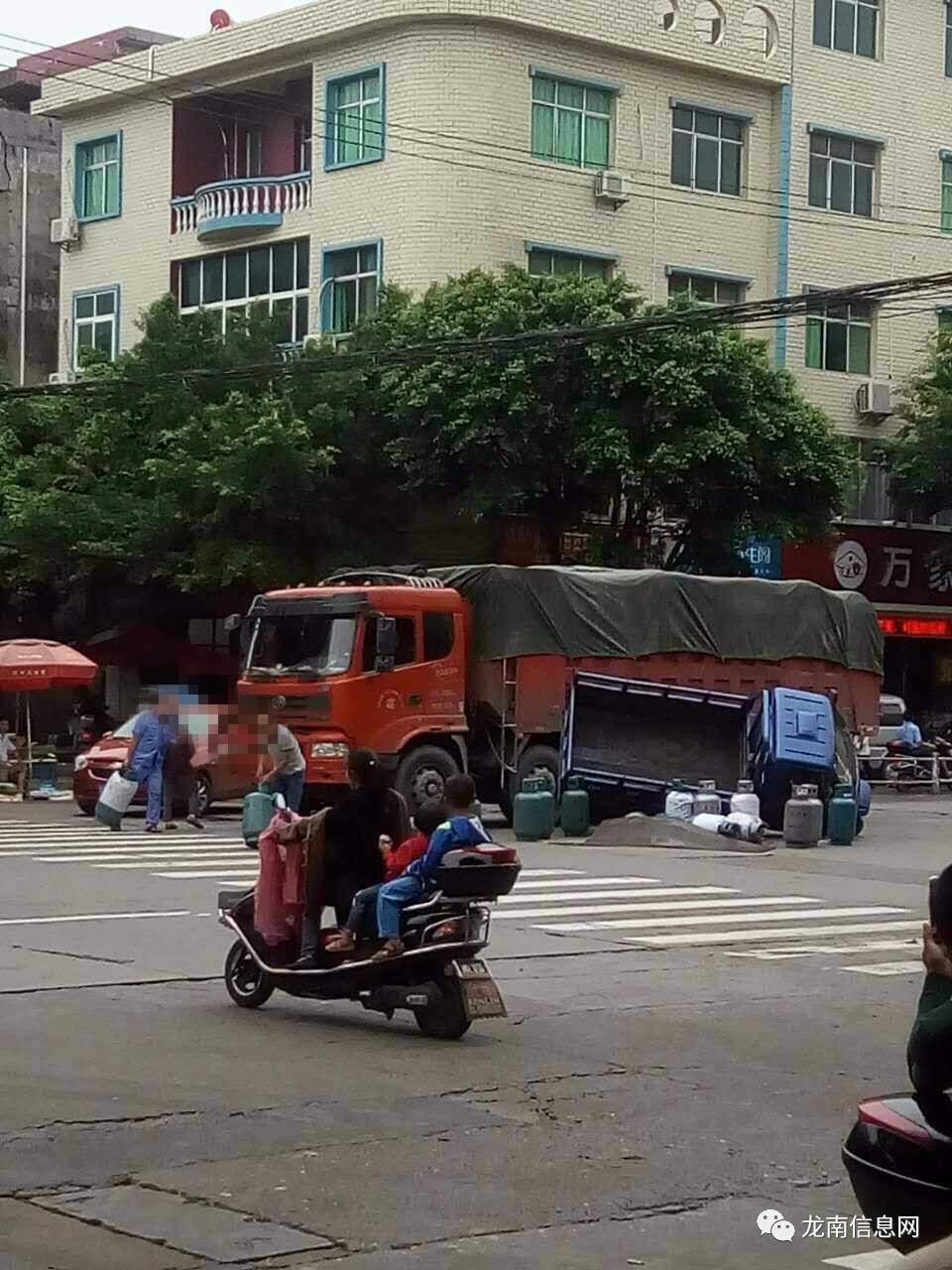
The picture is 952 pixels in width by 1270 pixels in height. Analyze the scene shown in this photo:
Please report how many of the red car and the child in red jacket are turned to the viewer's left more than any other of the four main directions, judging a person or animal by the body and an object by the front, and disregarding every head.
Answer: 2

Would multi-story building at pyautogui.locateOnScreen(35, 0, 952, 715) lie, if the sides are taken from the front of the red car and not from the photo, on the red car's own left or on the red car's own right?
on the red car's own right

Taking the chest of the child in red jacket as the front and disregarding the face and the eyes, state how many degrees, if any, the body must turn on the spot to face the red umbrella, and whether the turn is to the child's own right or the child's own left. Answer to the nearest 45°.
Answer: approximately 90° to the child's own right

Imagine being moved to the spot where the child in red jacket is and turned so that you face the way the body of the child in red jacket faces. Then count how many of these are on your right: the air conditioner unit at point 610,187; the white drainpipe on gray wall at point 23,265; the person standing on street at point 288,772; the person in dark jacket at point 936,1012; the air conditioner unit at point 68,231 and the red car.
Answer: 5

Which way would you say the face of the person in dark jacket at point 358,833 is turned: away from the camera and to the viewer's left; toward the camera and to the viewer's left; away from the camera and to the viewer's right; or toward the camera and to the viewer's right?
away from the camera and to the viewer's left

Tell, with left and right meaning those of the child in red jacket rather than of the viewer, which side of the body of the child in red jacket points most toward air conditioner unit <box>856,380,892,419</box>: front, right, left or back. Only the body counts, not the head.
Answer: right

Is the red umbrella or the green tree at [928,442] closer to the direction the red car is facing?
the red umbrella

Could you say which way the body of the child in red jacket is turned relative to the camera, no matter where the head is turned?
to the viewer's left

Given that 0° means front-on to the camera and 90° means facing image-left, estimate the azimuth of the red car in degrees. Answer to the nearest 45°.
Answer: approximately 90°
